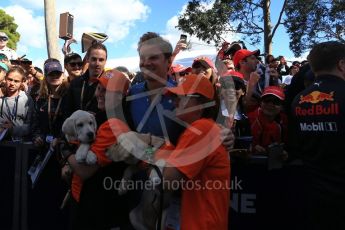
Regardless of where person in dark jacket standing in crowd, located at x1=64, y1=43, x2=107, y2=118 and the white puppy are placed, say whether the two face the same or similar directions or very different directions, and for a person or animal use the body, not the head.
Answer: same or similar directions

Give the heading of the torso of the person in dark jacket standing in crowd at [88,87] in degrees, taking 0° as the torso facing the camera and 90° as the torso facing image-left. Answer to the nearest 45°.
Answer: approximately 315°

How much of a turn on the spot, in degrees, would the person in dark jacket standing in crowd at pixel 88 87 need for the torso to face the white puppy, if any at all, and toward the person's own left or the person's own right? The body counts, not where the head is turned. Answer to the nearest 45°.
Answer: approximately 45° to the person's own right

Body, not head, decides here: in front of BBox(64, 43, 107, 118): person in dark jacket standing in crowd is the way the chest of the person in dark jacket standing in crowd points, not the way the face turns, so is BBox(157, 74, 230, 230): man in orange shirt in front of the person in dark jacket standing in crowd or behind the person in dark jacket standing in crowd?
in front

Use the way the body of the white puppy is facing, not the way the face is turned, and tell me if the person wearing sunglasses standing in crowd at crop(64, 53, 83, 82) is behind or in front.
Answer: behind

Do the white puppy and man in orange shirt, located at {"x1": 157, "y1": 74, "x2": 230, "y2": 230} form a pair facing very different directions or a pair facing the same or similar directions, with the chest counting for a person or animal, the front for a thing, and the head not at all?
very different directions

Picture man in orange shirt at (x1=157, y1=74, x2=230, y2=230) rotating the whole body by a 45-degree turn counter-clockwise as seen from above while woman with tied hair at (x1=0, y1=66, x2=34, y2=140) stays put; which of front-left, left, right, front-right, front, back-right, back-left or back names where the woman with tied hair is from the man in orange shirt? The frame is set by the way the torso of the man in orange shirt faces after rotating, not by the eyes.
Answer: right

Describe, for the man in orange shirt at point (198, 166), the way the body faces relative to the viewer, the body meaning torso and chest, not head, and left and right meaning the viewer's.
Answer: facing to the left of the viewer

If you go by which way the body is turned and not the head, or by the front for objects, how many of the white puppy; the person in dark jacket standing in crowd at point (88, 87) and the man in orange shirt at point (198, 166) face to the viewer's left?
1

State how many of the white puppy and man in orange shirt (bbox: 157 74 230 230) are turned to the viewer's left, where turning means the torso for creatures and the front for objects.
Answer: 1

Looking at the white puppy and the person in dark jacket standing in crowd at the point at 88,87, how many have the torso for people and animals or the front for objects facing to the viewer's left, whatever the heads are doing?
0

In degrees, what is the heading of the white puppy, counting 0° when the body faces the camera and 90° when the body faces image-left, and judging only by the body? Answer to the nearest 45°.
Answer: approximately 315°
